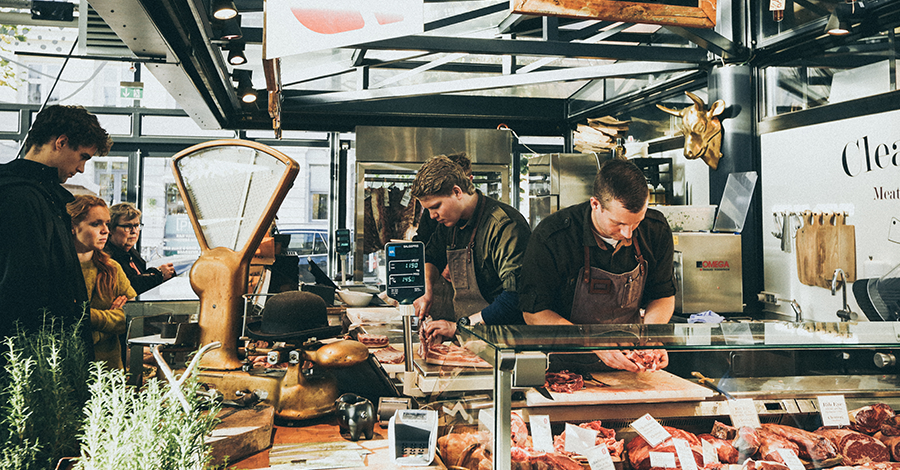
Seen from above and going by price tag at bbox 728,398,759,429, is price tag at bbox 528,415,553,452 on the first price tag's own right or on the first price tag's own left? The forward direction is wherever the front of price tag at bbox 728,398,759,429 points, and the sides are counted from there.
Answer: on the first price tag's own right

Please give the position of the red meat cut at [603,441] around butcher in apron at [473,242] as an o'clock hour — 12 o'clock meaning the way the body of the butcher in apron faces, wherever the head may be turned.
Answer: The red meat cut is roughly at 10 o'clock from the butcher in apron.

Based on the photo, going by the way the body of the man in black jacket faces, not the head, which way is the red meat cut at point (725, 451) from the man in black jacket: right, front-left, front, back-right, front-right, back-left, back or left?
front-right

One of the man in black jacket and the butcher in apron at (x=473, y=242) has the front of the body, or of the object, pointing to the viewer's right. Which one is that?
the man in black jacket

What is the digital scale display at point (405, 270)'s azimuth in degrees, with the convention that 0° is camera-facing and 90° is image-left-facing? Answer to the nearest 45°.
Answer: approximately 0°

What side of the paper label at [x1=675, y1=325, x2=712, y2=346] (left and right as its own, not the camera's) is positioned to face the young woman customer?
right

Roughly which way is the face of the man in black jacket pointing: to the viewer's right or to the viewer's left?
to the viewer's right
